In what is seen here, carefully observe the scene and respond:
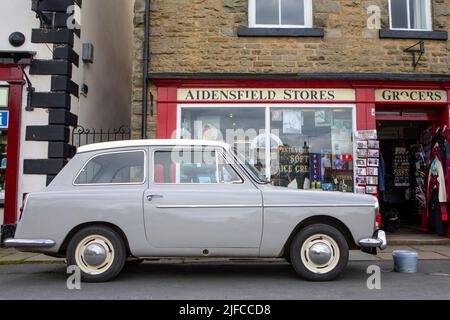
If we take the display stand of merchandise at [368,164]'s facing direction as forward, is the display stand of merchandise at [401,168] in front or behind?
behind

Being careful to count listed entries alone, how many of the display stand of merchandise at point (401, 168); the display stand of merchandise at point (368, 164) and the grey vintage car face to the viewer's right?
1

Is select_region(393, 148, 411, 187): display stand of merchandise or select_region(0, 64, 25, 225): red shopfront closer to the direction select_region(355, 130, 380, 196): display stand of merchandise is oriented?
the red shopfront

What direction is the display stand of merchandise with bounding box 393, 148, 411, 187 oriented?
toward the camera

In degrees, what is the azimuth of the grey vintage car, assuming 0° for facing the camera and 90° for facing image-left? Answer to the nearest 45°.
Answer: approximately 270°

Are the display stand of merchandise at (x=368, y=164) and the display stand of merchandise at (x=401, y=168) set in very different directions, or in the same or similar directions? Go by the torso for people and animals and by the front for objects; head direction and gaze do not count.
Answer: same or similar directions

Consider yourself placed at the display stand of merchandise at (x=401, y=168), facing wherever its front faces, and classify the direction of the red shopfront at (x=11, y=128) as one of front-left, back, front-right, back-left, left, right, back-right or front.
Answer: front-right

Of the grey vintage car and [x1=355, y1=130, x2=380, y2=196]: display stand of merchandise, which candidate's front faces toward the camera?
the display stand of merchandise

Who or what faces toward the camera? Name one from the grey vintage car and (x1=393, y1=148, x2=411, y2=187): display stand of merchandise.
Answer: the display stand of merchandise

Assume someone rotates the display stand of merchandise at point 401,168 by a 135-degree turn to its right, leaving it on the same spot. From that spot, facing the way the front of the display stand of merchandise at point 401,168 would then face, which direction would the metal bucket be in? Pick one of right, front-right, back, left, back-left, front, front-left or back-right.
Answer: back-left

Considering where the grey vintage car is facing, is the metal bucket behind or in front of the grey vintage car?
in front

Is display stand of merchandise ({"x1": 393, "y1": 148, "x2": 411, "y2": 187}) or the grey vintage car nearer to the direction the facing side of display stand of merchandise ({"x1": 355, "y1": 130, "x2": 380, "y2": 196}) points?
the grey vintage car

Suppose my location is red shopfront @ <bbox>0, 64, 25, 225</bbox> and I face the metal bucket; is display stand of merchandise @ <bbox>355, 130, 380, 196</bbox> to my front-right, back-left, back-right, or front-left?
front-left

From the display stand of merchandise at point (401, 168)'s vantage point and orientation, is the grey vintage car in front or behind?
in front

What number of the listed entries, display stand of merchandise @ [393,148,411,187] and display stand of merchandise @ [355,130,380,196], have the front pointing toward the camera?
2

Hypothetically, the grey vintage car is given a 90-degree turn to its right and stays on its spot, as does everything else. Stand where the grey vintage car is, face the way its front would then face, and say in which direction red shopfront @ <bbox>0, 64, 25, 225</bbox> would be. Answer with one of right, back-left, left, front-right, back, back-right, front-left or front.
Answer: back-right

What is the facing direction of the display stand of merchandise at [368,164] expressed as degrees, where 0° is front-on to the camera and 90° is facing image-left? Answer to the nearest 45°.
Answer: approximately 0°
